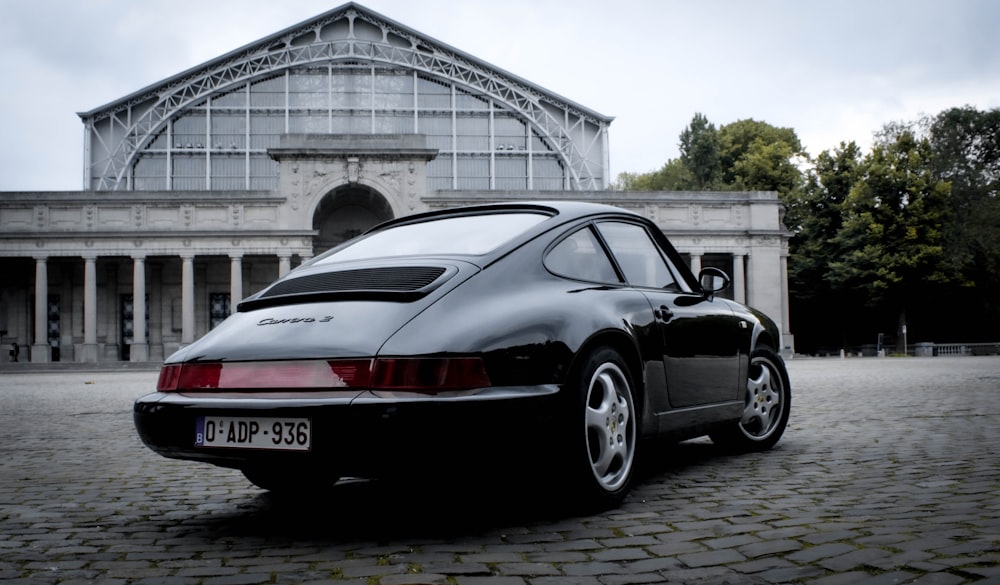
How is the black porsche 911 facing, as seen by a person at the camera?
facing away from the viewer and to the right of the viewer
